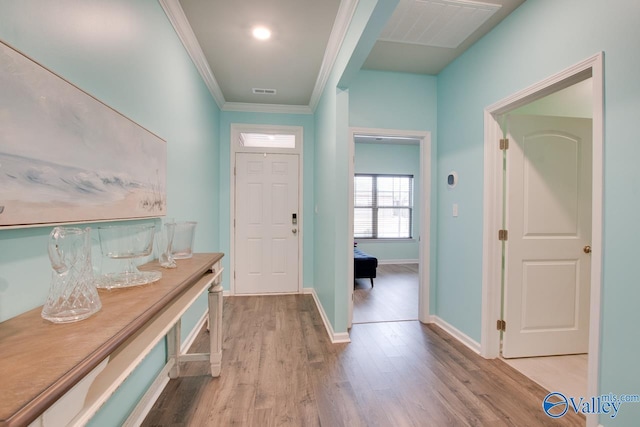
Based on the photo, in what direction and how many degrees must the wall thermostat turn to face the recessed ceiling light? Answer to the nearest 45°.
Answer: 0° — it already faces it

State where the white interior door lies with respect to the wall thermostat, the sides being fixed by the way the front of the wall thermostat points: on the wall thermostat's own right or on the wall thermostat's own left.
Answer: on the wall thermostat's own left

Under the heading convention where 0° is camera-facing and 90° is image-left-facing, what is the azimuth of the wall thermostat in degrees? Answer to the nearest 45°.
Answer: approximately 45°

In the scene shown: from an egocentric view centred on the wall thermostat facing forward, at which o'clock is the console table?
The console table is roughly at 11 o'clock from the wall thermostat.

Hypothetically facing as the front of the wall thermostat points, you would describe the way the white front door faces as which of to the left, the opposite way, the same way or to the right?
to the left

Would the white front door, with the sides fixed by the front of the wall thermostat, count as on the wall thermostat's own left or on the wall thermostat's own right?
on the wall thermostat's own right

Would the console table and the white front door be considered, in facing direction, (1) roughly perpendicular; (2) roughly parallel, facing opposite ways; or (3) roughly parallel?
roughly perpendicular

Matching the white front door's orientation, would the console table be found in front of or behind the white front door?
in front

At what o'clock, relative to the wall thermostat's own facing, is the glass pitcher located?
The glass pitcher is roughly at 11 o'clock from the wall thermostat.
